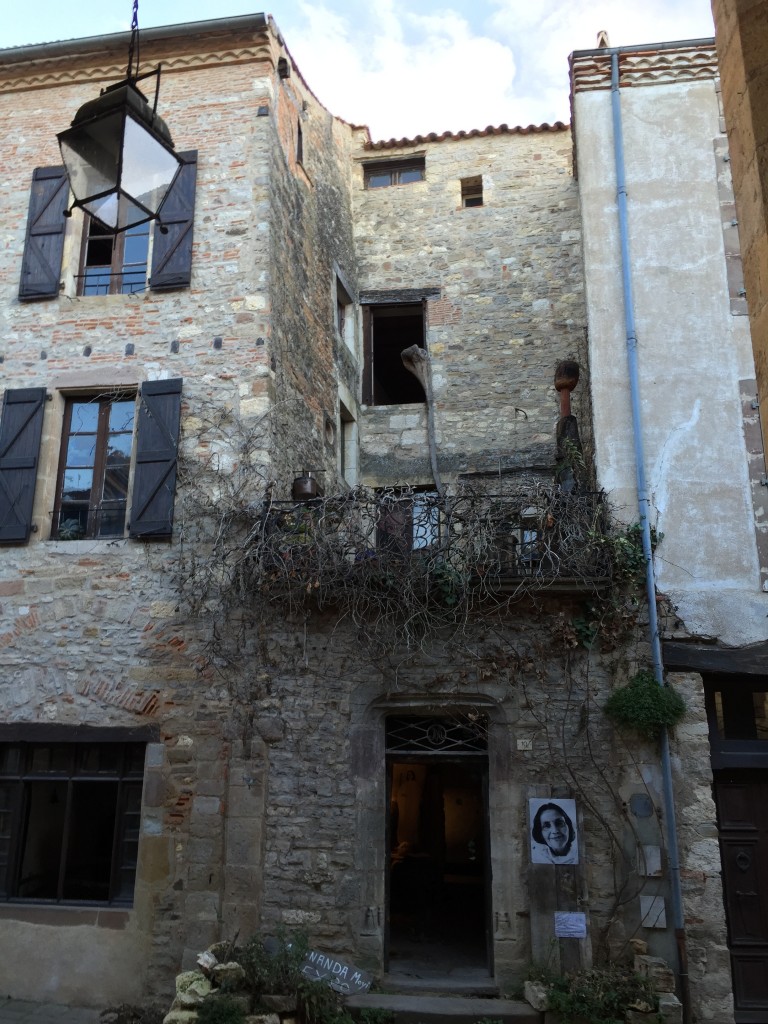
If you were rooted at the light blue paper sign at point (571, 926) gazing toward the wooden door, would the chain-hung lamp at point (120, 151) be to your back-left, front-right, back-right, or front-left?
back-right

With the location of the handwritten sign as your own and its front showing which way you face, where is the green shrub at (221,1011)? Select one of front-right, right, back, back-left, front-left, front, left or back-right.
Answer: front-right

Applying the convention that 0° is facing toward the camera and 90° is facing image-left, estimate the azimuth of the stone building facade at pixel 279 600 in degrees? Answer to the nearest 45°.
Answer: approximately 0°

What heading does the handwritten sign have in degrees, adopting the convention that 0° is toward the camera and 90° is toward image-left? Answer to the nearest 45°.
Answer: approximately 0°

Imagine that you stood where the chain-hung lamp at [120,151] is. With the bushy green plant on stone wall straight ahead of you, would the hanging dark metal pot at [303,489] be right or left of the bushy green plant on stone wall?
left
